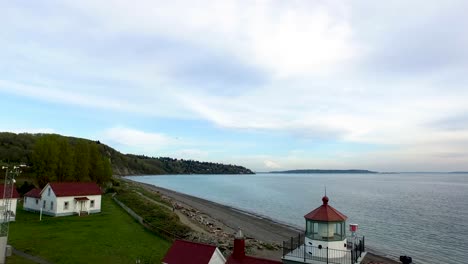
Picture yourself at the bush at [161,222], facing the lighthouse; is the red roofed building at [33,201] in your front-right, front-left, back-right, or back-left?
back-right

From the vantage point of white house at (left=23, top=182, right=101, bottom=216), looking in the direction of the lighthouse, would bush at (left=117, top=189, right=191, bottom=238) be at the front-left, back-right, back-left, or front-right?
front-left

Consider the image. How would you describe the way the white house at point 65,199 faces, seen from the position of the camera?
facing the viewer and to the right of the viewer

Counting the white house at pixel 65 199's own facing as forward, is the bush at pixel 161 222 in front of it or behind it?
in front

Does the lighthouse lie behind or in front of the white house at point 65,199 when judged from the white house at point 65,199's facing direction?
in front

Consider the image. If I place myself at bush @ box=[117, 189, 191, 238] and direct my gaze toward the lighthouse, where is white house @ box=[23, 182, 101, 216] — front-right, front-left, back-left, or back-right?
back-right
